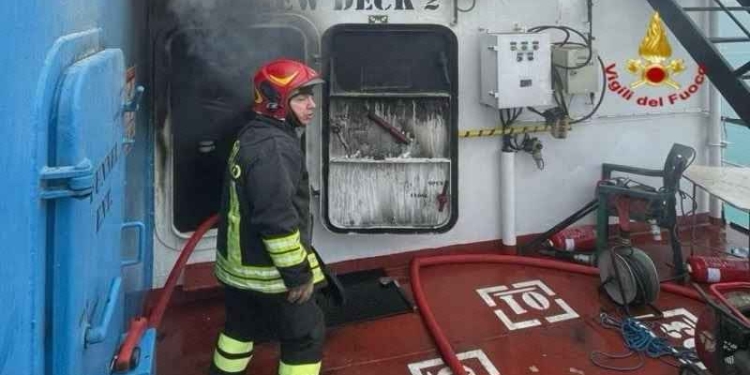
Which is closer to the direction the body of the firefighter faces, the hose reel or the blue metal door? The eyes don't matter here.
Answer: the hose reel

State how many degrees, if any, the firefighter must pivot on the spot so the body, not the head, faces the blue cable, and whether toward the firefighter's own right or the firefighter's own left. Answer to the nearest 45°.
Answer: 0° — they already face it

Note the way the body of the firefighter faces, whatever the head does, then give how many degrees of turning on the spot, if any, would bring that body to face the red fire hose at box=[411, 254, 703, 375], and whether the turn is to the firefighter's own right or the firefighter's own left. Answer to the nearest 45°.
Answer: approximately 45° to the firefighter's own left

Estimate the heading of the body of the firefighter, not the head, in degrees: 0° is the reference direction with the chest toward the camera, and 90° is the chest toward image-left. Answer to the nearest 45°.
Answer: approximately 270°

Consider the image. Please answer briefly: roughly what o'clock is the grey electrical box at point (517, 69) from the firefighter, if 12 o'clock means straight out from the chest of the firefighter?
The grey electrical box is roughly at 11 o'clock from the firefighter.

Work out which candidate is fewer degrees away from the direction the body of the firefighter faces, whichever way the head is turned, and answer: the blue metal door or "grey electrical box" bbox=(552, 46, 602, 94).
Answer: the grey electrical box

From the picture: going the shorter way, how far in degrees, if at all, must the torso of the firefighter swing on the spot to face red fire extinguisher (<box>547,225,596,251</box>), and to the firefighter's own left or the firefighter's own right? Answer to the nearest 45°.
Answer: approximately 45° to the firefighter's own left

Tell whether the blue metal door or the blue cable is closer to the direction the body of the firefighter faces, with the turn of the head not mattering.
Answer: the blue cable

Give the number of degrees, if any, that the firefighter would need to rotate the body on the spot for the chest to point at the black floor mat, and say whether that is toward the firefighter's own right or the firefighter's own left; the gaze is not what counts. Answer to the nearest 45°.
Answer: approximately 45° to the firefighter's own left

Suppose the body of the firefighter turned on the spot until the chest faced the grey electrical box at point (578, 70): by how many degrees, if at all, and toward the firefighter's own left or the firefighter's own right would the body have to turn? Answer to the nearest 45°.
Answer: approximately 45° to the firefighter's own left

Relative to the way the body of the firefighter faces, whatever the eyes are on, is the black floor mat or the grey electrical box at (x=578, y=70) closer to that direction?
the grey electrical box
